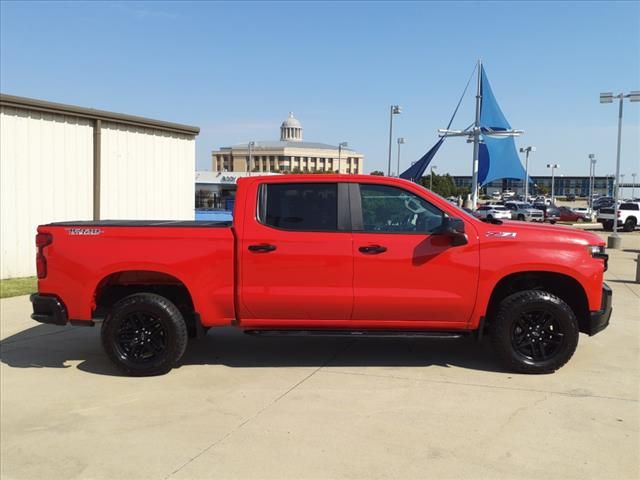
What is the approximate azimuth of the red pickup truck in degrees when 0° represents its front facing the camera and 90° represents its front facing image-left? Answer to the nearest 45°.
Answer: approximately 270°

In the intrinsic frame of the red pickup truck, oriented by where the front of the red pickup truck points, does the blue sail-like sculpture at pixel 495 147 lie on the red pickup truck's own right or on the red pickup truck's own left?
on the red pickup truck's own left

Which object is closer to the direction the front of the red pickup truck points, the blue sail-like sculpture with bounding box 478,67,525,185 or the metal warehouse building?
the blue sail-like sculpture

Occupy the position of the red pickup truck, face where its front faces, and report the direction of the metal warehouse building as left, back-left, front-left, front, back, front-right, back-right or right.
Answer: back-left

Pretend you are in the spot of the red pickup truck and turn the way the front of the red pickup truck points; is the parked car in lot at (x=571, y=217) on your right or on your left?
on your left

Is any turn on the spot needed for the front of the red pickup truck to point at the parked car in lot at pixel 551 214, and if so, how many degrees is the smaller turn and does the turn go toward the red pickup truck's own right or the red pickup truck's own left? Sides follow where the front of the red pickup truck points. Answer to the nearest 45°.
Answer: approximately 45° to the red pickup truck's own left

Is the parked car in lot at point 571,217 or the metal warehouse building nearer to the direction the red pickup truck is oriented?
the parked car in lot
